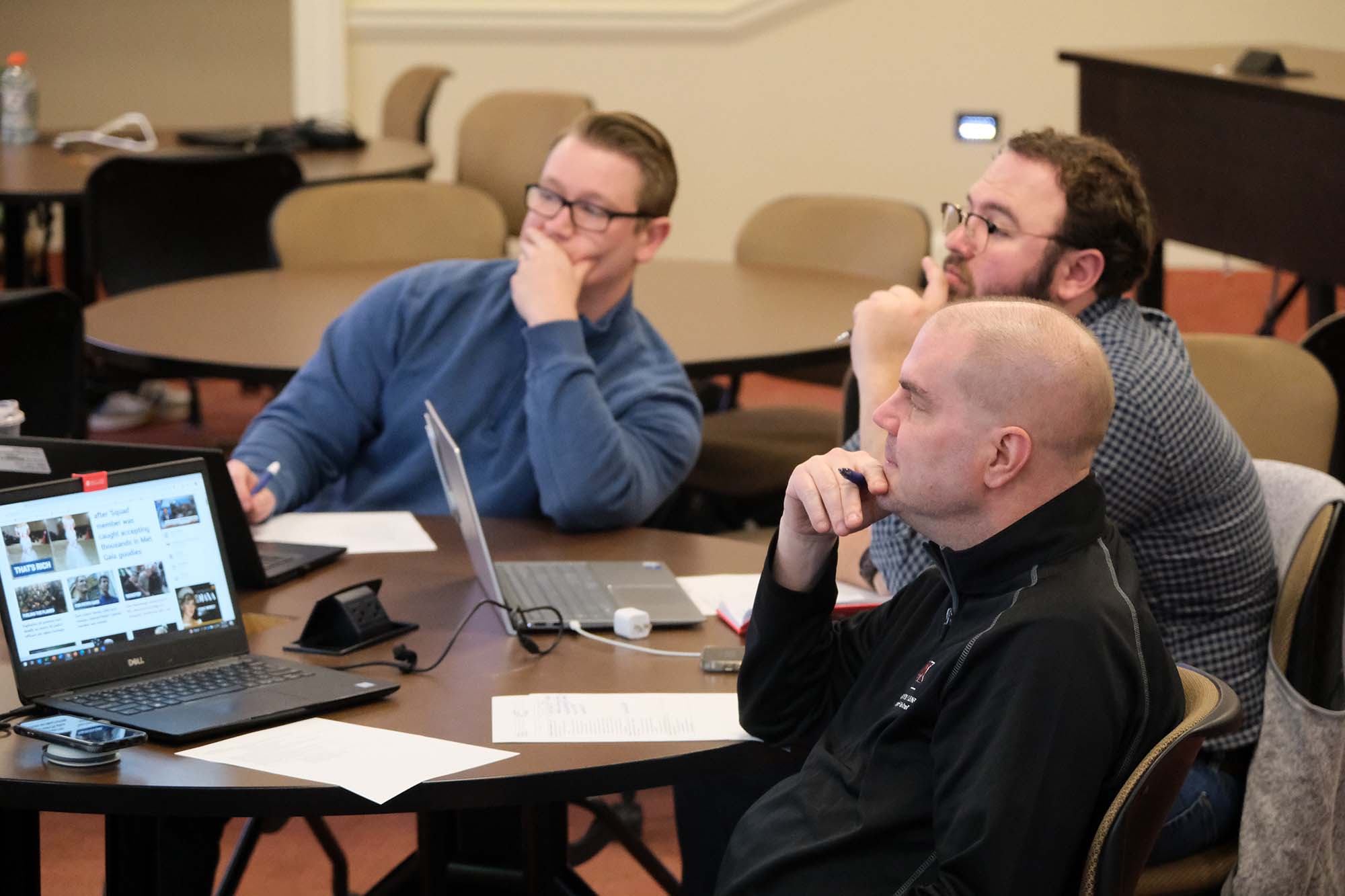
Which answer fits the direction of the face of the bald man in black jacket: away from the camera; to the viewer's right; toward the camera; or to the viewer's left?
to the viewer's left

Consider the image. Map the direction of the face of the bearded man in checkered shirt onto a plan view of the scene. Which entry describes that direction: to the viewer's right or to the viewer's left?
to the viewer's left

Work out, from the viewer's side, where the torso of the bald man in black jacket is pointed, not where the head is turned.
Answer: to the viewer's left

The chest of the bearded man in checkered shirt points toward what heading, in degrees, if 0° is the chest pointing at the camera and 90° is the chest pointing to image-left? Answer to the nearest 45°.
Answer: approximately 90°

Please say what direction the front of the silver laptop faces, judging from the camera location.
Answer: facing to the right of the viewer
